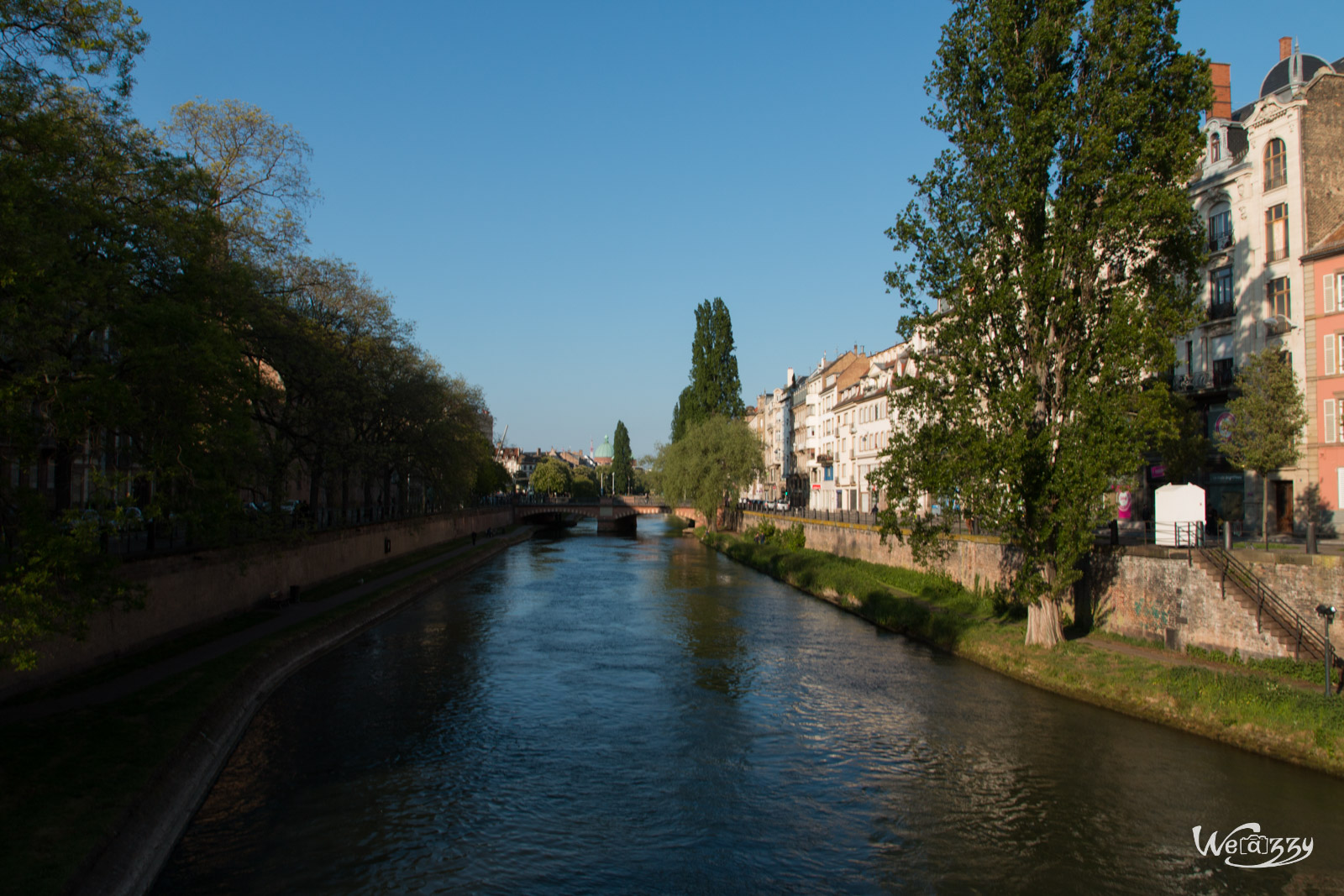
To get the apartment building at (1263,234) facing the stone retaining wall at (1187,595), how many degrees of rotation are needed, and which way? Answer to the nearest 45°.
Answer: approximately 45° to its left

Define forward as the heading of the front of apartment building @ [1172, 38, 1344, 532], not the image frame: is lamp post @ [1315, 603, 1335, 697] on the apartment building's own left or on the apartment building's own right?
on the apartment building's own left

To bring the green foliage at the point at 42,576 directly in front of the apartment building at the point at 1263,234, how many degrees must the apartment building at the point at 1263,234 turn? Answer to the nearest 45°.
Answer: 0° — it already faces it

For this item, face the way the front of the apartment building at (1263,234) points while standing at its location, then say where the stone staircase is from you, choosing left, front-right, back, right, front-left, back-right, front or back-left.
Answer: front-left

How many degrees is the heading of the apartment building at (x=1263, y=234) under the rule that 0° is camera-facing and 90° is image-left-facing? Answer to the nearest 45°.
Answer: approximately 45°

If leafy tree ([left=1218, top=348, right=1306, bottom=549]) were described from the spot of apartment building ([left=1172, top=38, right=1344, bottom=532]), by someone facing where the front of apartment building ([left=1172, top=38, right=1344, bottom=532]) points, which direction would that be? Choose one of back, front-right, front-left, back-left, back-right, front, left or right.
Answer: front-left

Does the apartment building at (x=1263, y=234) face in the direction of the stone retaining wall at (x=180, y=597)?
yes
